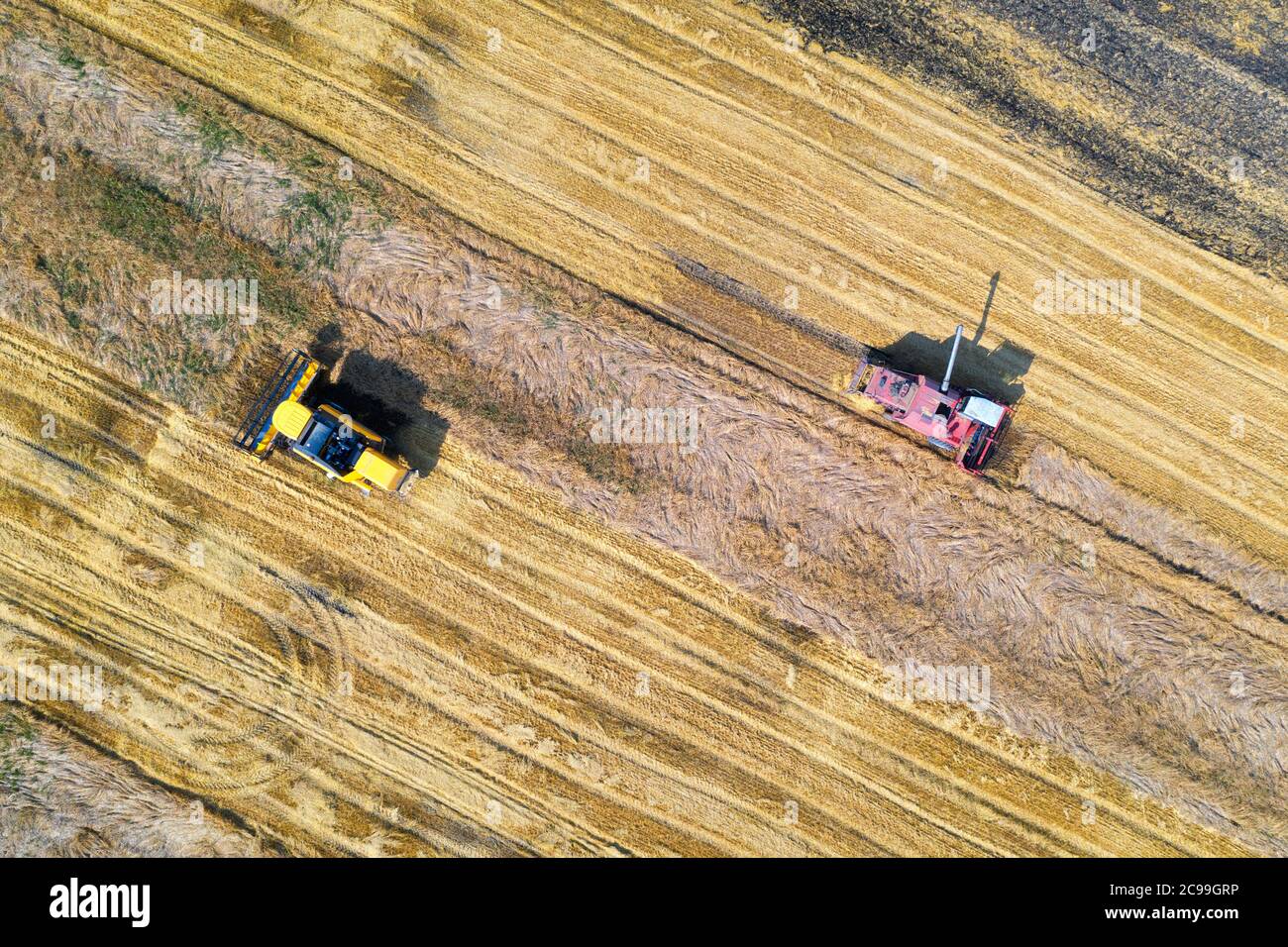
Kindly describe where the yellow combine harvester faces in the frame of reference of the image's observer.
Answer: facing away from the viewer and to the left of the viewer
